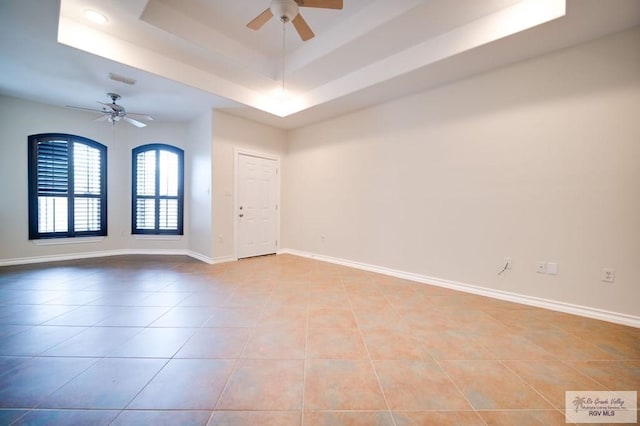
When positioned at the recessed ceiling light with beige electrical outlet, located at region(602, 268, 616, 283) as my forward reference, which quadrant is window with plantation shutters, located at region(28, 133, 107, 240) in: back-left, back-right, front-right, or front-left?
back-left

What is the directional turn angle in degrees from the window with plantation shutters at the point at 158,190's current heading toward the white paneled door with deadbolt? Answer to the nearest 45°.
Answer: approximately 45° to its left

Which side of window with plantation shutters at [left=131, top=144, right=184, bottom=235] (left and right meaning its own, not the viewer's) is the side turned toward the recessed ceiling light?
front

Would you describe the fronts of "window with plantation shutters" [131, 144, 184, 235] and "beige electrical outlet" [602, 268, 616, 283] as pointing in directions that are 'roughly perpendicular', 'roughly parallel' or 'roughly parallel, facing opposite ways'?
roughly perpendicular

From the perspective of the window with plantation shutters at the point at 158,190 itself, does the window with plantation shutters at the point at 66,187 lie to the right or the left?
on its right

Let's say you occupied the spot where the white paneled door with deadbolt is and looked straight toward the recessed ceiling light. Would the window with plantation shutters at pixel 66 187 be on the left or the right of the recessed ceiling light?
right

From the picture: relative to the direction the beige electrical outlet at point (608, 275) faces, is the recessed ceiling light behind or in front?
in front

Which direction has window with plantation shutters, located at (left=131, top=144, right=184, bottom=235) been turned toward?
toward the camera

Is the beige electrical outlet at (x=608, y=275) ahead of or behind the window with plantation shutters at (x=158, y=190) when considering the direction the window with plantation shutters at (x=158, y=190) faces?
ahead

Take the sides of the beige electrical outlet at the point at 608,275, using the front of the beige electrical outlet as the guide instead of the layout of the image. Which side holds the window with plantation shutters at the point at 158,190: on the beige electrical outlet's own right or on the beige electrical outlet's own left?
on the beige electrical outlet's own right
